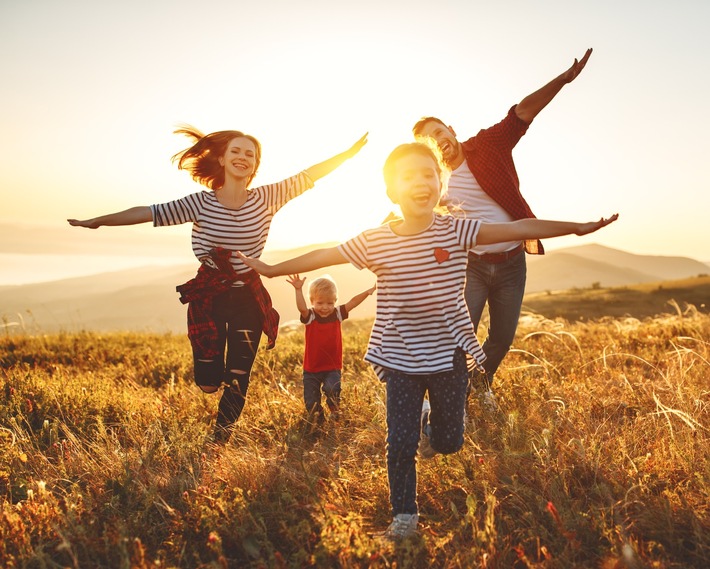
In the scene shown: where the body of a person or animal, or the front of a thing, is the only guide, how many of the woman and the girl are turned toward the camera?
2

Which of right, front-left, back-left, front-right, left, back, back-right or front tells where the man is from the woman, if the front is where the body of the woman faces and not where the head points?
left

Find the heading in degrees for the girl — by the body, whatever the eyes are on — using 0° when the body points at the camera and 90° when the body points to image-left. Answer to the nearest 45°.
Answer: approximately 0°

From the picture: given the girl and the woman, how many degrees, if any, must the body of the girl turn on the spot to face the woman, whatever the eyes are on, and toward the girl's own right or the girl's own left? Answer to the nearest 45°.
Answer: approximately 135° to the girl's own right

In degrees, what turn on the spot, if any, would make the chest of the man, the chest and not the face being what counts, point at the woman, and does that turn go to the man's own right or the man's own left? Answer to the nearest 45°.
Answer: approximately 45° to the man's own right

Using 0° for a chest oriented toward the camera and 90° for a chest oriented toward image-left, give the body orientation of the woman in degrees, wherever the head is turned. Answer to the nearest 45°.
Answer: approximately 0°

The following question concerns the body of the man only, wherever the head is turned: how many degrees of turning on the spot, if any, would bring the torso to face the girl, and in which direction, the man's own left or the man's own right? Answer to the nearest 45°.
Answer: approximately 45° to the man's own left
